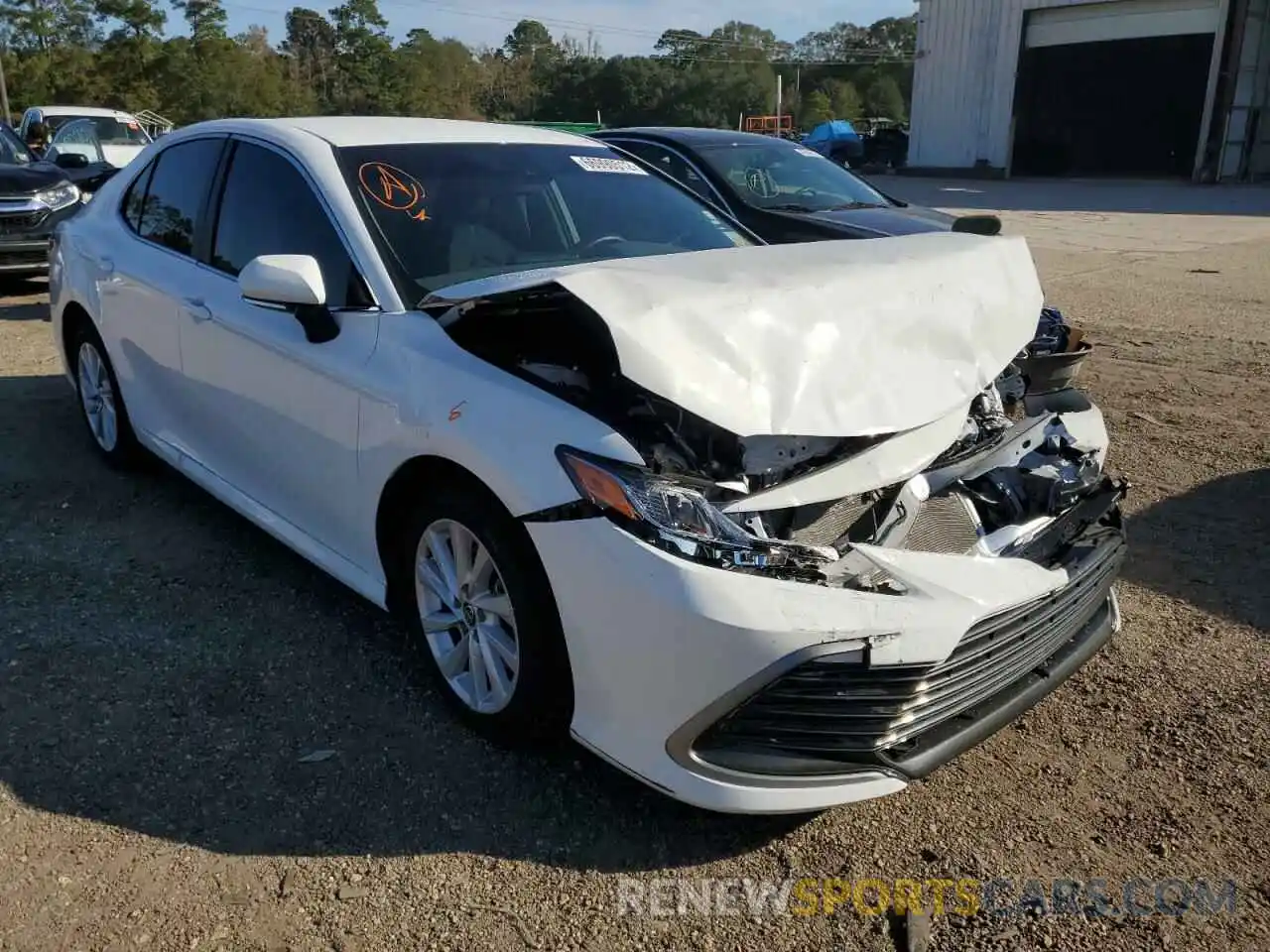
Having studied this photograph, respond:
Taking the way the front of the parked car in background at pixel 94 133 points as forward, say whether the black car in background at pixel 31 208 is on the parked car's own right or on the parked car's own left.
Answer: on the parked car's own right

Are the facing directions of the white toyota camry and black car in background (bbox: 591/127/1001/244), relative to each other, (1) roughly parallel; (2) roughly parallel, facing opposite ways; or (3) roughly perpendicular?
roughly parallel

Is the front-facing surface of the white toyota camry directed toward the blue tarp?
no

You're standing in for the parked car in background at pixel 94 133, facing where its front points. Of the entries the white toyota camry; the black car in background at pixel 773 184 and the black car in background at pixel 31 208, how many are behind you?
0

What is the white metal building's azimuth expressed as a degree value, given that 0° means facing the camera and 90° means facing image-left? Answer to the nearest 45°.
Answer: approximately 0°

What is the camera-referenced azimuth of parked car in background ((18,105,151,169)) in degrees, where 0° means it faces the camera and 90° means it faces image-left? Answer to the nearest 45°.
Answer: approximately 315°

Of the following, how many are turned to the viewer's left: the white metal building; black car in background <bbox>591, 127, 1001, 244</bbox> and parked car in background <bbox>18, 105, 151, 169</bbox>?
0

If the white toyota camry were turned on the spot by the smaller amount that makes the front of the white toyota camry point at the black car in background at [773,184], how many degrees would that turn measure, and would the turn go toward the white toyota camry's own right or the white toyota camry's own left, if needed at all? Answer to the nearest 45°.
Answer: approximately 135° to the white toyota camry's own left

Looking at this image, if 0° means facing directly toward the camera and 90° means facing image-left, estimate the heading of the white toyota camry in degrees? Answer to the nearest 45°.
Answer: approximately 315°

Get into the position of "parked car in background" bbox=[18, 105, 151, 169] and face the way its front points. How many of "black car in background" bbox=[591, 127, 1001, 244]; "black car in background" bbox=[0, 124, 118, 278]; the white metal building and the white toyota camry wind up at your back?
0

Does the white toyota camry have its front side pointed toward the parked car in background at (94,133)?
no

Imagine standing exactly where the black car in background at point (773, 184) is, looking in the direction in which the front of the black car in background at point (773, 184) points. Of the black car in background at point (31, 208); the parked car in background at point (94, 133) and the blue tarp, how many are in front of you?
0

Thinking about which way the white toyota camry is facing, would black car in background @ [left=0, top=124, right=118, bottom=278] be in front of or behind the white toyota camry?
behind
